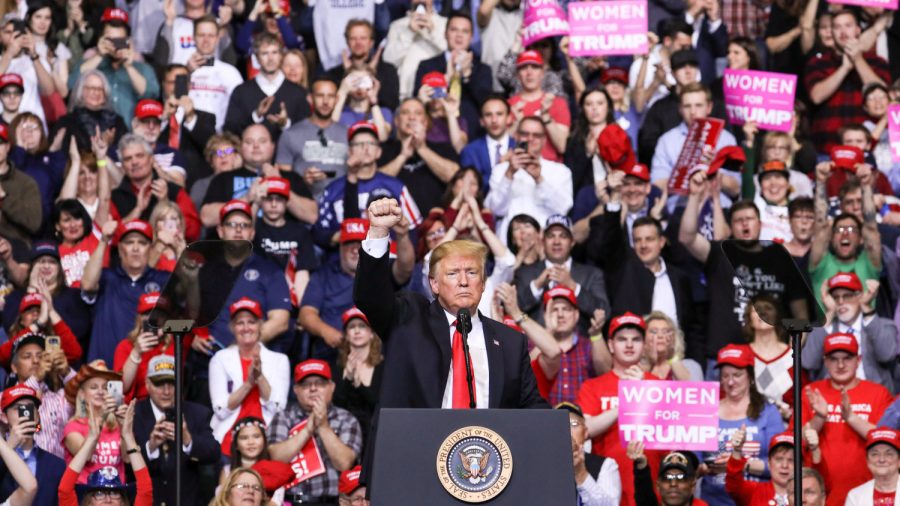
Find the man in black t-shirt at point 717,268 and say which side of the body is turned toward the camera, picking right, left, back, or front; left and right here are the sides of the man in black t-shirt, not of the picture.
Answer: front

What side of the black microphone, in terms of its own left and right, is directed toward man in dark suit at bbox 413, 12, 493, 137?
front

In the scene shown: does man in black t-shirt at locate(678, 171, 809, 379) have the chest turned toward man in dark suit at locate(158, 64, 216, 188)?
no

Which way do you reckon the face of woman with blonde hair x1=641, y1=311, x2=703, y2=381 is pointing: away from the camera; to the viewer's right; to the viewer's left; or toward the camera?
toward the camera

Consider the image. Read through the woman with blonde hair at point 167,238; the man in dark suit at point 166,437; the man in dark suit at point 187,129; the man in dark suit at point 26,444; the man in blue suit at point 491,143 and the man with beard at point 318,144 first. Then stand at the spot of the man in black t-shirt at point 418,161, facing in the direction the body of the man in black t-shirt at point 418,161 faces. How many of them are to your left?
1

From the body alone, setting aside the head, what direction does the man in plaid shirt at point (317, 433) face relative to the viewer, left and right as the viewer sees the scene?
facing the viewer

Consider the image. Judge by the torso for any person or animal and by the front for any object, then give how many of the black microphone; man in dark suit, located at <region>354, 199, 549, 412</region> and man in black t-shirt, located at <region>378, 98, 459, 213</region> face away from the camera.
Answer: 1

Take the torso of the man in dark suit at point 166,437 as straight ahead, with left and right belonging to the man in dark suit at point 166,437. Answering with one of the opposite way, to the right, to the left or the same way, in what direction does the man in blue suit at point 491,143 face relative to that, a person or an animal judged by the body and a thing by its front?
the same way

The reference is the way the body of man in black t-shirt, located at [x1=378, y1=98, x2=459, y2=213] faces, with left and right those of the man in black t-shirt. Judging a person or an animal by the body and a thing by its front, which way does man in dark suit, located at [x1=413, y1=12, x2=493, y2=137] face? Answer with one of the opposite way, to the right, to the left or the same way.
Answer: the same way

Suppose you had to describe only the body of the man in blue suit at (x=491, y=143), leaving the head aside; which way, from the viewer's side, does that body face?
toward the camera

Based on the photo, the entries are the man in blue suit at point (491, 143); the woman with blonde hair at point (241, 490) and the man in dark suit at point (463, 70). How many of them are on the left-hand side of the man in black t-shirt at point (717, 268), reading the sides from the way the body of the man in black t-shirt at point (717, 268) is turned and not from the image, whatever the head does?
0

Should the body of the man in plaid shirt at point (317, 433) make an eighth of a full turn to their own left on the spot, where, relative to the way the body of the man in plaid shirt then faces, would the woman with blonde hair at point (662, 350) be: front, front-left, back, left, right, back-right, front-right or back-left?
front-left

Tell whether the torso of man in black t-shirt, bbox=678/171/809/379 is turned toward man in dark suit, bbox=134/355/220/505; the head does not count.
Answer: no

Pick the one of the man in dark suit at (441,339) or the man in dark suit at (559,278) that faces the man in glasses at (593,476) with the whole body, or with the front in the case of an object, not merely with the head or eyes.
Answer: the man in dark suit at (559,278)

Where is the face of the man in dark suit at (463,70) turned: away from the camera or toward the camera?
toward the camera

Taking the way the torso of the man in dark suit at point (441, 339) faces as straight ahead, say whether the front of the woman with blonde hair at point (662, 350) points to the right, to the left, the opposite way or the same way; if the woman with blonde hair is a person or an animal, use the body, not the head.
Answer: the same way

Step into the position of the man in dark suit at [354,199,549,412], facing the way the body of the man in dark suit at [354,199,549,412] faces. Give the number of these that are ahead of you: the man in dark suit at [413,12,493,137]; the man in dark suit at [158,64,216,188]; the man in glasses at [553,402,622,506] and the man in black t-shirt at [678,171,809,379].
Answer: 0

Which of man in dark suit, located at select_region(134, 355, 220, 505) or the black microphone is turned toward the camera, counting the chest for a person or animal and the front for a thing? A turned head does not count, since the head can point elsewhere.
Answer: the man in dark suit
